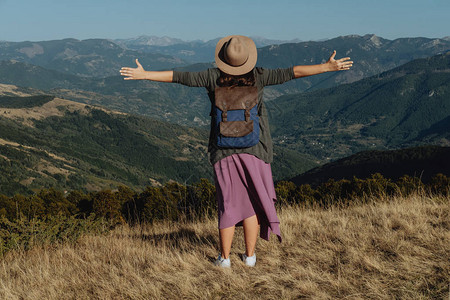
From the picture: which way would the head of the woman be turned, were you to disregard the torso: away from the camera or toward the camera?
away from the camera

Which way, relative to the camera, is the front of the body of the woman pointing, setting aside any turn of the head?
away from the camera
